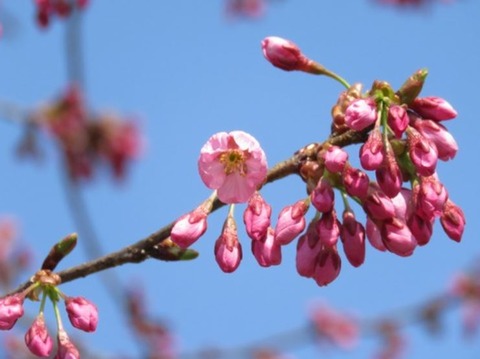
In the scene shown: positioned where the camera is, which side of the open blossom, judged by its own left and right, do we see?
front

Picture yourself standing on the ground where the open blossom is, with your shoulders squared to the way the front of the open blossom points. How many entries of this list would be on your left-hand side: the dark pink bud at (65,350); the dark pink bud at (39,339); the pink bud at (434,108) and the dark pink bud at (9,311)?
1

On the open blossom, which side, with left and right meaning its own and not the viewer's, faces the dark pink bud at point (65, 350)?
right

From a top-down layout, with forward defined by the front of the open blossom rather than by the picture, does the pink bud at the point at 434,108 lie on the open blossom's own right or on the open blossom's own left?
on the open blossom's own left

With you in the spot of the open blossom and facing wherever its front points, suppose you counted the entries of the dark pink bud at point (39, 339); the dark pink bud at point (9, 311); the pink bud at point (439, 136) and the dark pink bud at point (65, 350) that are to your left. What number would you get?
1

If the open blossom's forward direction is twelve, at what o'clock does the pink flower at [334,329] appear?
The pink flower is roughly at 6 o'clock from the open blossom.

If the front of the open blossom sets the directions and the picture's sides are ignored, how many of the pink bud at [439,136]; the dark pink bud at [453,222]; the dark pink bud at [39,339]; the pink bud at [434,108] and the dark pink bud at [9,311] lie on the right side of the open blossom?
2
